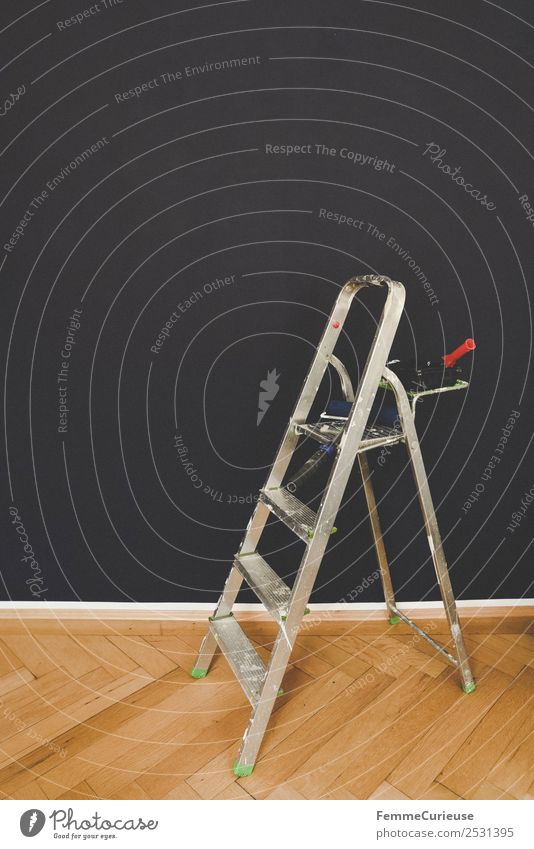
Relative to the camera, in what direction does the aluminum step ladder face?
facing the viewer and to the left of the viewer
